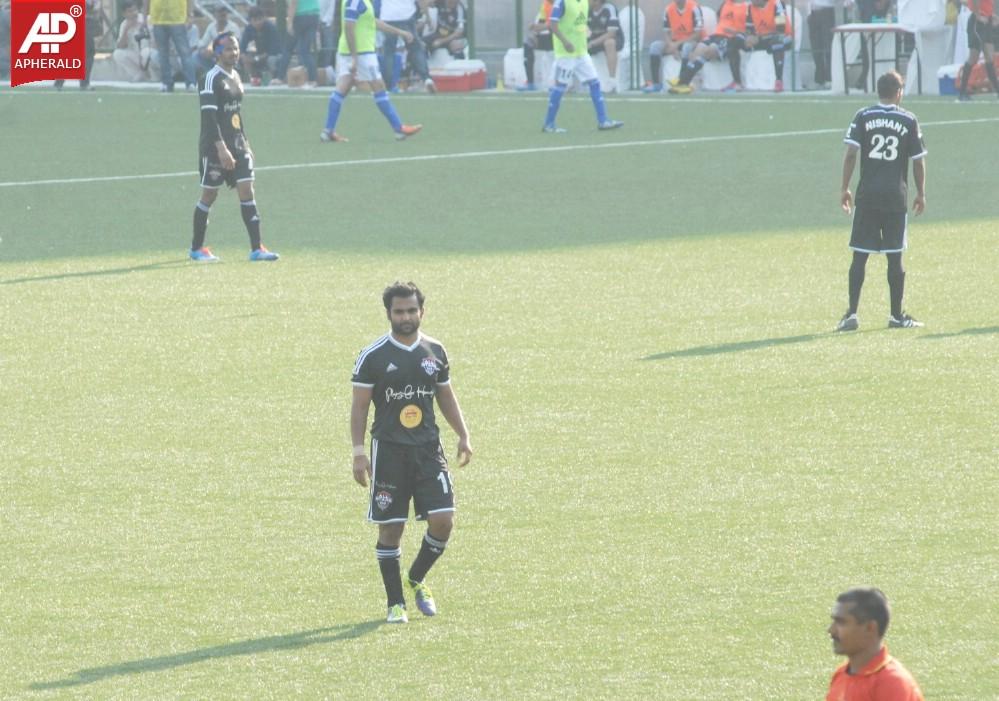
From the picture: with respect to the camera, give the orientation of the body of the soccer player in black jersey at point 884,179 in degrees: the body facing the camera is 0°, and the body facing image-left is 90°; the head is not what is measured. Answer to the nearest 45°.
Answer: approximately 180°

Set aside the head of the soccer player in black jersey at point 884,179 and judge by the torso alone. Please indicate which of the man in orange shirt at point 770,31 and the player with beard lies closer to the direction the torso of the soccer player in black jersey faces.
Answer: the man in orange shirt

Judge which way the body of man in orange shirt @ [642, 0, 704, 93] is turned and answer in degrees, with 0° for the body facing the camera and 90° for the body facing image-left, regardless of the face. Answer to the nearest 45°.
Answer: approximately 45°

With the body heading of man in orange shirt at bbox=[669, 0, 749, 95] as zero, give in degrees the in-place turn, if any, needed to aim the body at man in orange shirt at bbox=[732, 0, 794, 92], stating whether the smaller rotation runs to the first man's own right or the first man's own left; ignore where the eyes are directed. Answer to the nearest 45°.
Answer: approximately 135° to the first man's own left

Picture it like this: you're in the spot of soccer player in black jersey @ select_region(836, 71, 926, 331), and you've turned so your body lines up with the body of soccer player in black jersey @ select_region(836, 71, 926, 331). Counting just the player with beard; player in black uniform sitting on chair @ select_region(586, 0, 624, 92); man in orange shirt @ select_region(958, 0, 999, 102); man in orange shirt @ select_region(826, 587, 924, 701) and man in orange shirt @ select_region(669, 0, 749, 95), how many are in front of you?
3

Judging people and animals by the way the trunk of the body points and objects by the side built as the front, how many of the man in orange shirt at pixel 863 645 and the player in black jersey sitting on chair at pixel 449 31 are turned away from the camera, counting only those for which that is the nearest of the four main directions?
0

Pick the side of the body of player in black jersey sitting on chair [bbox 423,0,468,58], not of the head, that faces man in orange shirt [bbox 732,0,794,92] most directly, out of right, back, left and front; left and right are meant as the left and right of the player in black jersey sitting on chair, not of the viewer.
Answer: left

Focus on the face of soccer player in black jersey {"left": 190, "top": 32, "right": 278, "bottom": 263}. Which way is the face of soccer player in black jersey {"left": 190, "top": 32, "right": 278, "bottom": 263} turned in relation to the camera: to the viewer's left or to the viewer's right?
to the viewer's right

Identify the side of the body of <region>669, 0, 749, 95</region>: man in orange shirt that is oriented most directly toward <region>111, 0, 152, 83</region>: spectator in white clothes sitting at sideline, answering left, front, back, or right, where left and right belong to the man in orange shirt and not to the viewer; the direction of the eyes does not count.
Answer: right

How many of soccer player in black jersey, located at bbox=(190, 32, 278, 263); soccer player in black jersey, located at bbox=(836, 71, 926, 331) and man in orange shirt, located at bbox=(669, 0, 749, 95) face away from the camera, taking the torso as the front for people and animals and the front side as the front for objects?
1

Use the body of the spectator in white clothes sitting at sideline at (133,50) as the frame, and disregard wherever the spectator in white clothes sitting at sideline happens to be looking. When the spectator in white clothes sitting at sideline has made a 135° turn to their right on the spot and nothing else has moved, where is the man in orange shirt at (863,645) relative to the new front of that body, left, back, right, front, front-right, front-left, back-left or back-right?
back-left

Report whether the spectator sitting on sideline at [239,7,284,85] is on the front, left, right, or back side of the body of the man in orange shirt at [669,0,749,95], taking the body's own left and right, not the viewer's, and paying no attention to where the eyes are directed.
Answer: right

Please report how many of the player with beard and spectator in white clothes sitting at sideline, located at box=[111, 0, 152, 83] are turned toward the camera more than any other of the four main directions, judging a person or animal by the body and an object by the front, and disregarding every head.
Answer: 2
